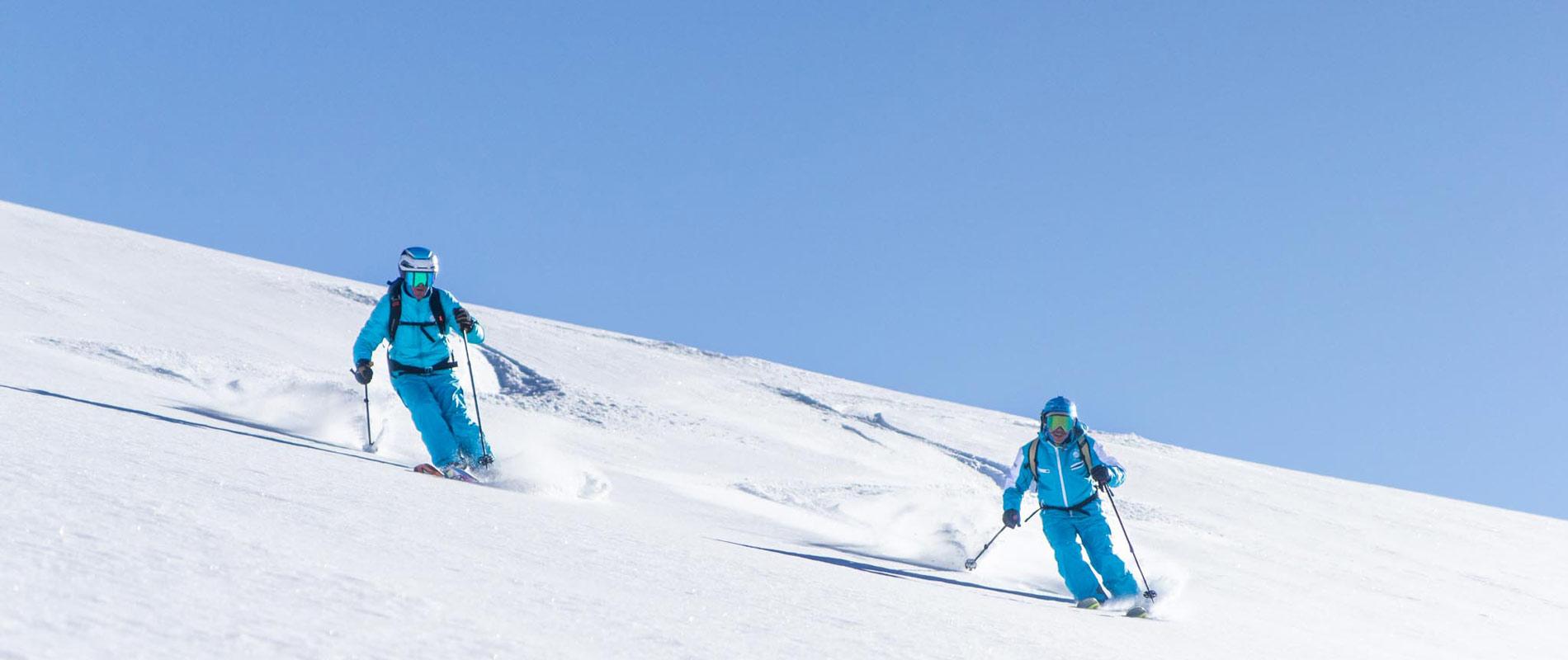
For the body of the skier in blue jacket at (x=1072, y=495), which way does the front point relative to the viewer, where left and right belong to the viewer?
facing the viewer

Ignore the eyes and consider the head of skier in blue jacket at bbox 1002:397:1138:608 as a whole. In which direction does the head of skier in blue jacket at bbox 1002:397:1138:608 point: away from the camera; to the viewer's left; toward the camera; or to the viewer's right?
toward the camera

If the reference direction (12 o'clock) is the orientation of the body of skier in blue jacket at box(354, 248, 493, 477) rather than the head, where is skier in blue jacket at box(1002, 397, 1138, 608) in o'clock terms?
skier in blue jacket at box(1002, 397, 1138, 608) is roughly at 10 o'clock from skier in blue jacket at box(354, 248, 493, 477).

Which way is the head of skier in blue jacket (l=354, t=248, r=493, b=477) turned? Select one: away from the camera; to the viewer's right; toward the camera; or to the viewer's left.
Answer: toward the camera

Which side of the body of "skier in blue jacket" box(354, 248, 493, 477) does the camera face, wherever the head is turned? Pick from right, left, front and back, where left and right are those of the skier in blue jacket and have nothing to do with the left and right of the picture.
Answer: front

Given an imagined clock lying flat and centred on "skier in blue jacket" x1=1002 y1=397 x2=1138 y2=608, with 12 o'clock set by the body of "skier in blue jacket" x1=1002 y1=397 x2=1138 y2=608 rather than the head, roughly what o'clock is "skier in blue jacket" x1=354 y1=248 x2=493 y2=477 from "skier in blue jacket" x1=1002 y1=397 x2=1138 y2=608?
"skier in blue jacket" x1=354 y1=248 x2=493 y2=477 is roughly at 3 o'clock from "skier in blue jacket" x1=1002 y1=397 x2=1138 y2=608.

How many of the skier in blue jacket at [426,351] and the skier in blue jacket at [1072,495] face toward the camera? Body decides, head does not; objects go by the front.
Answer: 2
